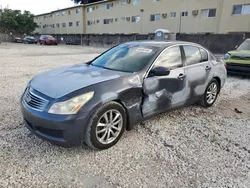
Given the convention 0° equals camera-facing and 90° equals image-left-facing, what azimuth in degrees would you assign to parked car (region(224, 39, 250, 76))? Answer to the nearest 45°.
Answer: approximately 0°

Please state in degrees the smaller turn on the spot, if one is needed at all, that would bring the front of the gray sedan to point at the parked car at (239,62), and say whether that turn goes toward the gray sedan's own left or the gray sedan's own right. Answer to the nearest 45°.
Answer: approximately 180°

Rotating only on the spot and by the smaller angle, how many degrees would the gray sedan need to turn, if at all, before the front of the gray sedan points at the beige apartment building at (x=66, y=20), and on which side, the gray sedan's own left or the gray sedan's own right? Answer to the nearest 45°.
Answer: approximately 135° to the gray sedan's own right

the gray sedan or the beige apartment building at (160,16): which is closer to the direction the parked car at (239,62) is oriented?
the gray sedan

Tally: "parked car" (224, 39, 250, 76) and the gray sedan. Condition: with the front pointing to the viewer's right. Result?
0

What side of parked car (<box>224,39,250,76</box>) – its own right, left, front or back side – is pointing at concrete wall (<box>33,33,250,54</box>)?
back

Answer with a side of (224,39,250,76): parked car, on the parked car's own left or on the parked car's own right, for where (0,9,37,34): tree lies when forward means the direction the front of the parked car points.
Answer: on the parked car's own right

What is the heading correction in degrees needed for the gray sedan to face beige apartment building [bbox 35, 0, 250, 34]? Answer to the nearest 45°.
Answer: approximately 135° to its right

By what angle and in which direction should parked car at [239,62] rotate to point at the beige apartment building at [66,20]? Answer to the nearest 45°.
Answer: approximately 135° to its right
